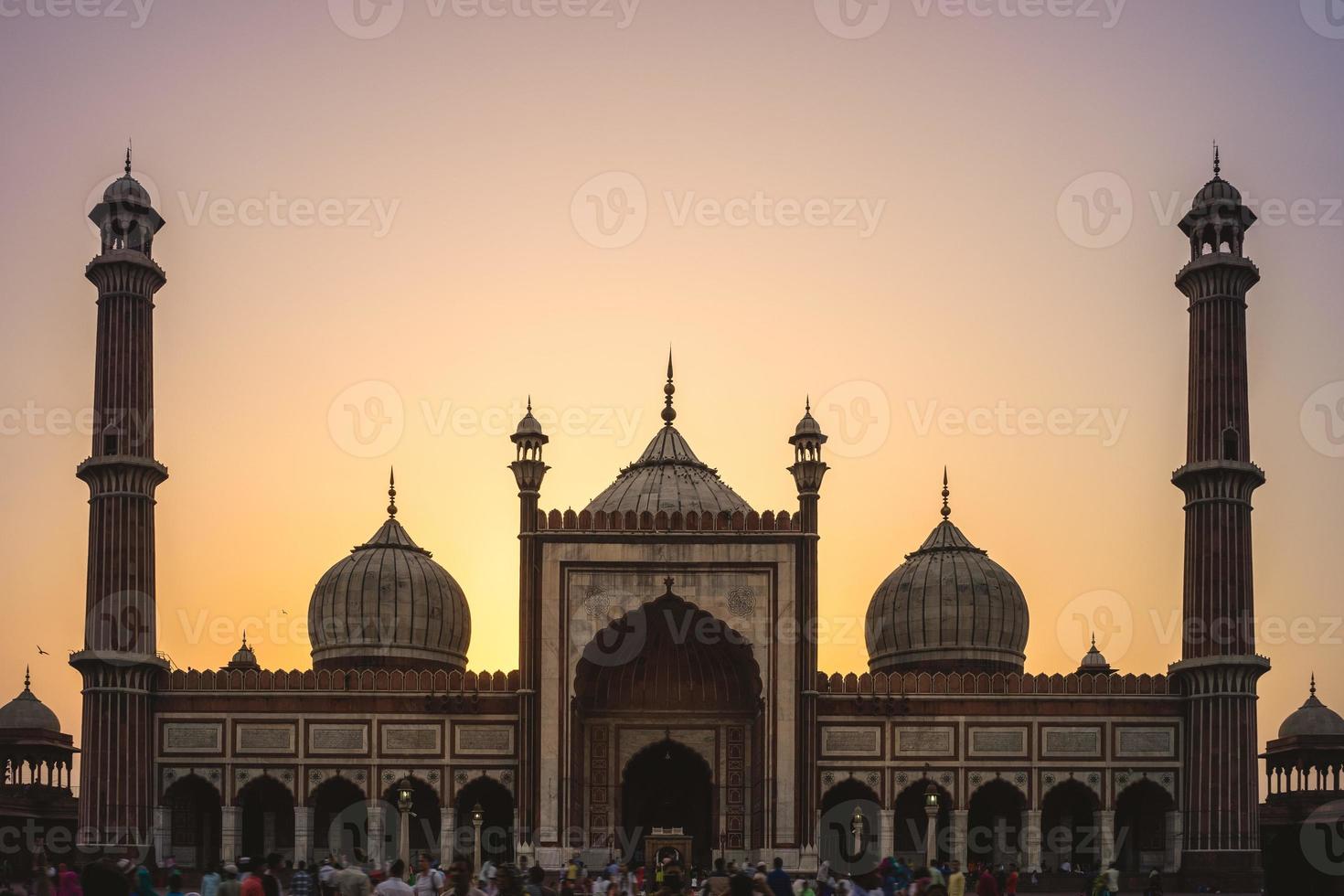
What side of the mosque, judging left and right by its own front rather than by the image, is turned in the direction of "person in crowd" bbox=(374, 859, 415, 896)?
front

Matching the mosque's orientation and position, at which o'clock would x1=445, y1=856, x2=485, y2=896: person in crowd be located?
The person in crowd is roughly at 12 o'clock from the mosque.

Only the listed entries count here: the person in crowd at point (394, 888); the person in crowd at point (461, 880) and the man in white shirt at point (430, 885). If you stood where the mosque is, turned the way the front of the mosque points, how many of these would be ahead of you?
3

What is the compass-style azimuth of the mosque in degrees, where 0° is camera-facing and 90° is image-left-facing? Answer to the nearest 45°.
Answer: approximately 0°

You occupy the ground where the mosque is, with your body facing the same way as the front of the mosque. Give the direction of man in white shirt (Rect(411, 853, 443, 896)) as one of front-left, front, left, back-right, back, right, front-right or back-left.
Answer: front

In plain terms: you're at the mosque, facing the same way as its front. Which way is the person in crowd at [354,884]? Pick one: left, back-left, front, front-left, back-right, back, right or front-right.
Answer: front
